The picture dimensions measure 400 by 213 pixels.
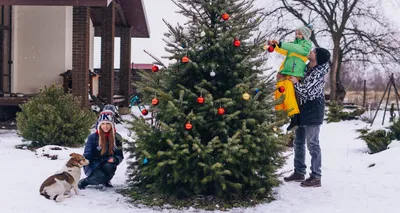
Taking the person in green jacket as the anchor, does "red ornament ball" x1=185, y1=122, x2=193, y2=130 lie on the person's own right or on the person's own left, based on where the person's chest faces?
on the person's own left

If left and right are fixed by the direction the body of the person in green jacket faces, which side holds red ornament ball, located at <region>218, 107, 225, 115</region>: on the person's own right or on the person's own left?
on the person's own left

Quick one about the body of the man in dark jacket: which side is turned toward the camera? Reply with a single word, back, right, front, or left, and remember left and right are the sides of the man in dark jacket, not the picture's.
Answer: left

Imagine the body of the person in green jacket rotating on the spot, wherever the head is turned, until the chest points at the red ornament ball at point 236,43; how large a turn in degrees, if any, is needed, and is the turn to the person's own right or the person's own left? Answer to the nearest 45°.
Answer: approximately 45° to the person's own left

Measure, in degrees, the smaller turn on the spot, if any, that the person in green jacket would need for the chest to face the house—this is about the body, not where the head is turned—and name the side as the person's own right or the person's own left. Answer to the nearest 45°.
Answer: approximately 45° to the person's own right

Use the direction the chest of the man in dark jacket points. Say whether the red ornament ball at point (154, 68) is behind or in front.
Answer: in front

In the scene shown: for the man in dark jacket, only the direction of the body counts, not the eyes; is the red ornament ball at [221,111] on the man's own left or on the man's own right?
on the man's own left

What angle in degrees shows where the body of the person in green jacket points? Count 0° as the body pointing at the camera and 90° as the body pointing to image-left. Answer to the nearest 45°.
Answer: approximately 90°
